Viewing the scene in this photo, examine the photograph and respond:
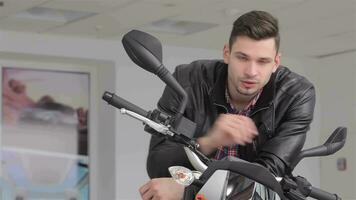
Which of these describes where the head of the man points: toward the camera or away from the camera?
toward the camera

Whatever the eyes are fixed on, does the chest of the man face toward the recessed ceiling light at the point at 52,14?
no

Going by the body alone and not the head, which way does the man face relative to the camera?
toward the camera

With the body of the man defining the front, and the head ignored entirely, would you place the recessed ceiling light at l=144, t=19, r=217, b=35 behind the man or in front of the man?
behind
